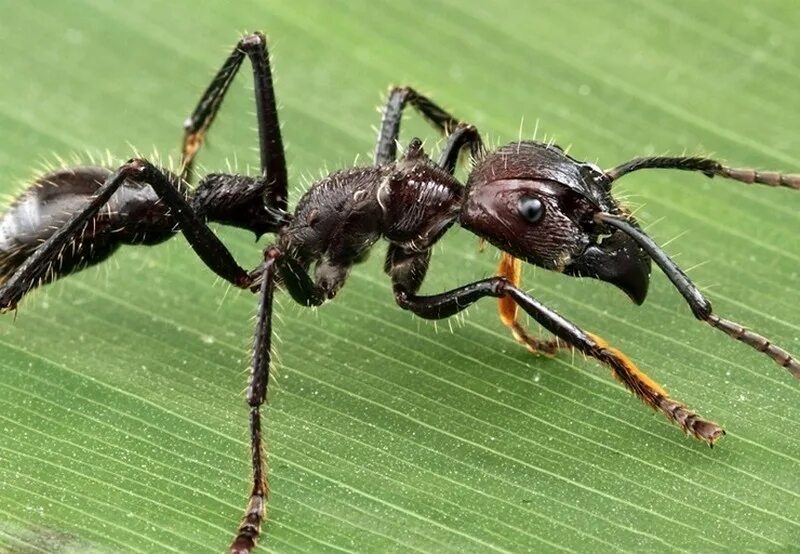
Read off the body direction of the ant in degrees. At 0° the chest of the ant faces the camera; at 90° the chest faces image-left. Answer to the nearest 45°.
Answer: approximately 270°
